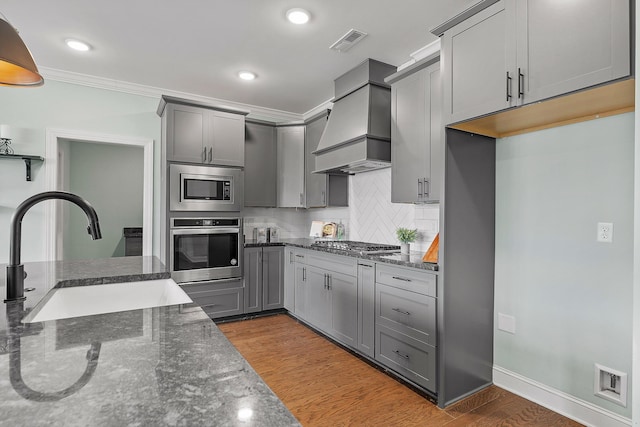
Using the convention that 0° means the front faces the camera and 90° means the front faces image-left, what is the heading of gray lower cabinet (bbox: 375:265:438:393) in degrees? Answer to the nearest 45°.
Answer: approximately 45°

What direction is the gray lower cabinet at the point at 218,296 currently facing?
toward the camera

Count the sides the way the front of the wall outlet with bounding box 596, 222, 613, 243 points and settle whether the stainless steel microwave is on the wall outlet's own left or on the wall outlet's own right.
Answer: on the wall outlet's own right

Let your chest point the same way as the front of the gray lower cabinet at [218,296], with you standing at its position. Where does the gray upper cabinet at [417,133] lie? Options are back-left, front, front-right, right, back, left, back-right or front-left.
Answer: front-left

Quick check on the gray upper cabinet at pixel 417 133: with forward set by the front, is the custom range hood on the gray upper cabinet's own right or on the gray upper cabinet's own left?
on the gray upper cabinet's own right

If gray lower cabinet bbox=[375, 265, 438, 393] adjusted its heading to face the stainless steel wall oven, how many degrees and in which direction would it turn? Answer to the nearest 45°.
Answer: approximately 45° to its right

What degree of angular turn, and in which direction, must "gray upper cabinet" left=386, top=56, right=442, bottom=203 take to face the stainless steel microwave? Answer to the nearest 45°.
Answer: approximately 45° to its right

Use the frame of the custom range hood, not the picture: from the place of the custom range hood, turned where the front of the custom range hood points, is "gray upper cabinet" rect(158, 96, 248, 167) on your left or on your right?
on your right

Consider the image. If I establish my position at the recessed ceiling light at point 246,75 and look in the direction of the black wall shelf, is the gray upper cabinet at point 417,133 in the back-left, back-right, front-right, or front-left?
back-left

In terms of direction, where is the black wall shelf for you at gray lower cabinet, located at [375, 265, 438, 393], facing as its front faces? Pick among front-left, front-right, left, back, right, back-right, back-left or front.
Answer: front-right
